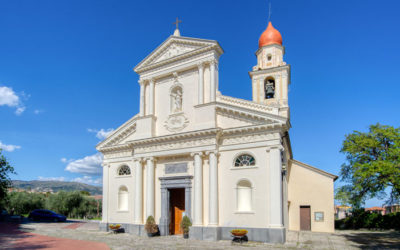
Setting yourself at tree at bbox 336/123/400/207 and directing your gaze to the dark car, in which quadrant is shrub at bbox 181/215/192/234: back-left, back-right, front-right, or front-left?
front-left

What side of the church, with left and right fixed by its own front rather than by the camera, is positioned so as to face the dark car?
right

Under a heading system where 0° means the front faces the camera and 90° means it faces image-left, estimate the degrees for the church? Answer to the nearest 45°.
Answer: approximately 45°

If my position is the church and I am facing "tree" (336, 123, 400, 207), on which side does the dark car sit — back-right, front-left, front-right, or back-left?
back-left
